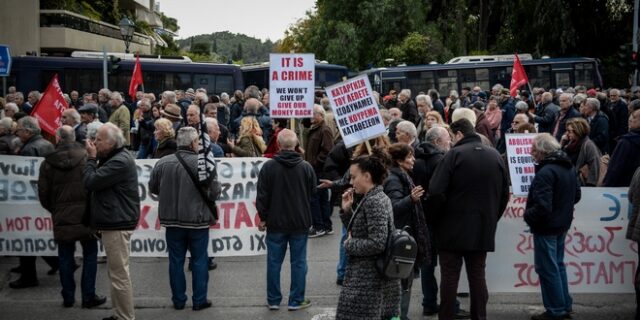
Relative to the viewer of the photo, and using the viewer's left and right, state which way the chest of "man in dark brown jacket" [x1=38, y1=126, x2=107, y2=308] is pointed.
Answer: facing away from the viewer

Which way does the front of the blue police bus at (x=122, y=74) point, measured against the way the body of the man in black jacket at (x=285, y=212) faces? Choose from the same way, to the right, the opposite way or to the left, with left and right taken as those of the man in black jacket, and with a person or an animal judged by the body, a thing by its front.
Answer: to the left

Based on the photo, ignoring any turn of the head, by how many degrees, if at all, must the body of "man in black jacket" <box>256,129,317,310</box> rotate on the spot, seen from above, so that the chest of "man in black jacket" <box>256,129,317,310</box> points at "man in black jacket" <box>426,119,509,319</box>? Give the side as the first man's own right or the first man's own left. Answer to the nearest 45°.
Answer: approximately 135° to the first man's own right

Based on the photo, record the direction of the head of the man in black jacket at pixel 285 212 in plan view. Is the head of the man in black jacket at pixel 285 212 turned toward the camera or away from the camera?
away from the camera

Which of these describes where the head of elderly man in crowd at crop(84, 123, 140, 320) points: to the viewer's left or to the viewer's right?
to the viewer's left

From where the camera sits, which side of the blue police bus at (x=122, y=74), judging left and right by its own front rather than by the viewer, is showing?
left

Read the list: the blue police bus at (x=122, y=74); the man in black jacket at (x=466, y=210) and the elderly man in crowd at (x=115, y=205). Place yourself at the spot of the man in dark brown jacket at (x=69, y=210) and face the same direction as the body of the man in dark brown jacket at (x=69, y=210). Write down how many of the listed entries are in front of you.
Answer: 1

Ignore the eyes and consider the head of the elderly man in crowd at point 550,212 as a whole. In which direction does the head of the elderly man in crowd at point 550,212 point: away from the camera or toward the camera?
away from the camera

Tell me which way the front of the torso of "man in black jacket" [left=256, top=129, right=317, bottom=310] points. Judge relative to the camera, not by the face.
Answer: away from the camera
